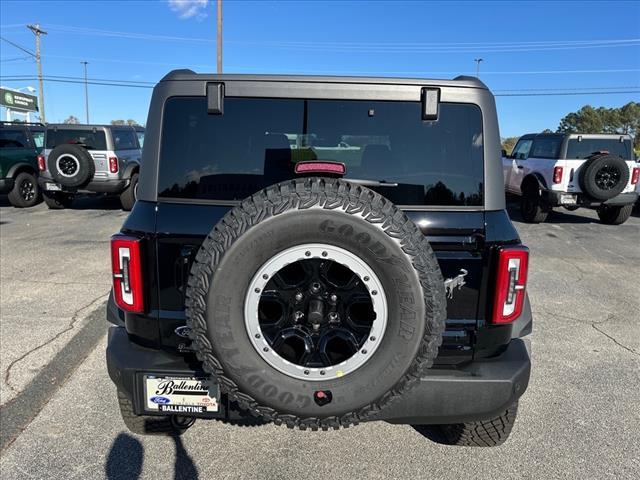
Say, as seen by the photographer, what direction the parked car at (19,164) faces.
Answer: facing away from the viewer and to the right of the viewer

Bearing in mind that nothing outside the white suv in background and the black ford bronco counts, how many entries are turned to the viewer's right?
0

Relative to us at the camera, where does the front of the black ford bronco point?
facing away from the viewer

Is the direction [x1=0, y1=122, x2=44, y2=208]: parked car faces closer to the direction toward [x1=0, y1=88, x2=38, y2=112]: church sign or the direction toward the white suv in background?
the church sign

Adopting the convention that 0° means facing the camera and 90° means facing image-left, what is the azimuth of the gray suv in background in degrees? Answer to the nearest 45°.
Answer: approximately 225°

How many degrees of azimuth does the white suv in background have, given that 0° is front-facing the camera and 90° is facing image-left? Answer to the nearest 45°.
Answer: approximately 135°

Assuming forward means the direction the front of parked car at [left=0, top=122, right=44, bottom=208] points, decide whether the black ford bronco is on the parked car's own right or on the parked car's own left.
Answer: on the parked car's own right

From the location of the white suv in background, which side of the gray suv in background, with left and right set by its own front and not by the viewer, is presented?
right

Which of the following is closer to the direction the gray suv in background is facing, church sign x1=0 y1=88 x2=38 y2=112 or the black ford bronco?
the church sign

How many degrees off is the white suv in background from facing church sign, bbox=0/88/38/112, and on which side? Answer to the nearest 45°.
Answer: approximately 45° to its left

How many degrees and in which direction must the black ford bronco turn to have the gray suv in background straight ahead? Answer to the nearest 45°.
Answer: approximately 45° to its left

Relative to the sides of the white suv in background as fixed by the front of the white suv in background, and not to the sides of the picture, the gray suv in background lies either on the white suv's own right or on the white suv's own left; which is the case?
on the white suv's own left

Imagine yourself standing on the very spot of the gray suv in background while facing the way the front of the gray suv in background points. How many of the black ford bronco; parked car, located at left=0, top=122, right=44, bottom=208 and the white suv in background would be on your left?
1
